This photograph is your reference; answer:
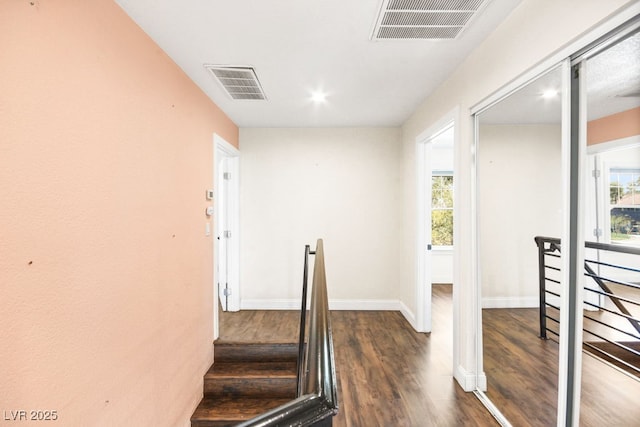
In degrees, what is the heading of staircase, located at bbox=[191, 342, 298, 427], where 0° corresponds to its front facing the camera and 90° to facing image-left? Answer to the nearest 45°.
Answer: approximately 0°

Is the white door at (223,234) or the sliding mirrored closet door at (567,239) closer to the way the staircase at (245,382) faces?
the sliding mirrored closet door

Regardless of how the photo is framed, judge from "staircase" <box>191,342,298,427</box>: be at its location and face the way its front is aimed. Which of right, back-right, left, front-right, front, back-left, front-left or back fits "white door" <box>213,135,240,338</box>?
back

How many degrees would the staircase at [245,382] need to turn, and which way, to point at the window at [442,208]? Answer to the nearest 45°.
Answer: approximately 135° to its left

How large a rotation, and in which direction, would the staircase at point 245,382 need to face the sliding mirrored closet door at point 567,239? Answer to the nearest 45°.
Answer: approximately 45° to its left

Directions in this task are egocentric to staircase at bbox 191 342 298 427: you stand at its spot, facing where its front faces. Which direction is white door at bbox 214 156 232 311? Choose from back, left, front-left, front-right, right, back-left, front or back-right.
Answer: back

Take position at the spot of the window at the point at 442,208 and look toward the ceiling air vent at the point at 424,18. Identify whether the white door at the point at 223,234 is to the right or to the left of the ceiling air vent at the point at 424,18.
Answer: right
